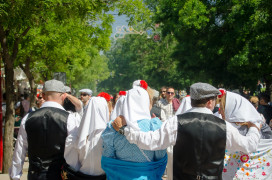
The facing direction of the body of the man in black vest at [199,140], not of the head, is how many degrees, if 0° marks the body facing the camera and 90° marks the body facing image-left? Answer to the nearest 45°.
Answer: approximately 180°

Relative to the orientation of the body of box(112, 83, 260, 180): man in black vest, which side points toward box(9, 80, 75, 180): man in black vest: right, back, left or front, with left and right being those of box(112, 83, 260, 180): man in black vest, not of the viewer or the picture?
left

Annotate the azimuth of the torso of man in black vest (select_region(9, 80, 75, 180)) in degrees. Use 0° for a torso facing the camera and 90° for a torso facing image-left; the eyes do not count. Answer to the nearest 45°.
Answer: approximately 180°

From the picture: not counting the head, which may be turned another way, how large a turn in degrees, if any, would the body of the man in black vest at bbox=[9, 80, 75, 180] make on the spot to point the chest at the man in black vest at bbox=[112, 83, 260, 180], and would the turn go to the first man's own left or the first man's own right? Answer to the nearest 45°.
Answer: approximately 135° to the first man's own right

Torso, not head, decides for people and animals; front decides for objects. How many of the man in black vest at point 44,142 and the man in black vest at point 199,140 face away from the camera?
2
